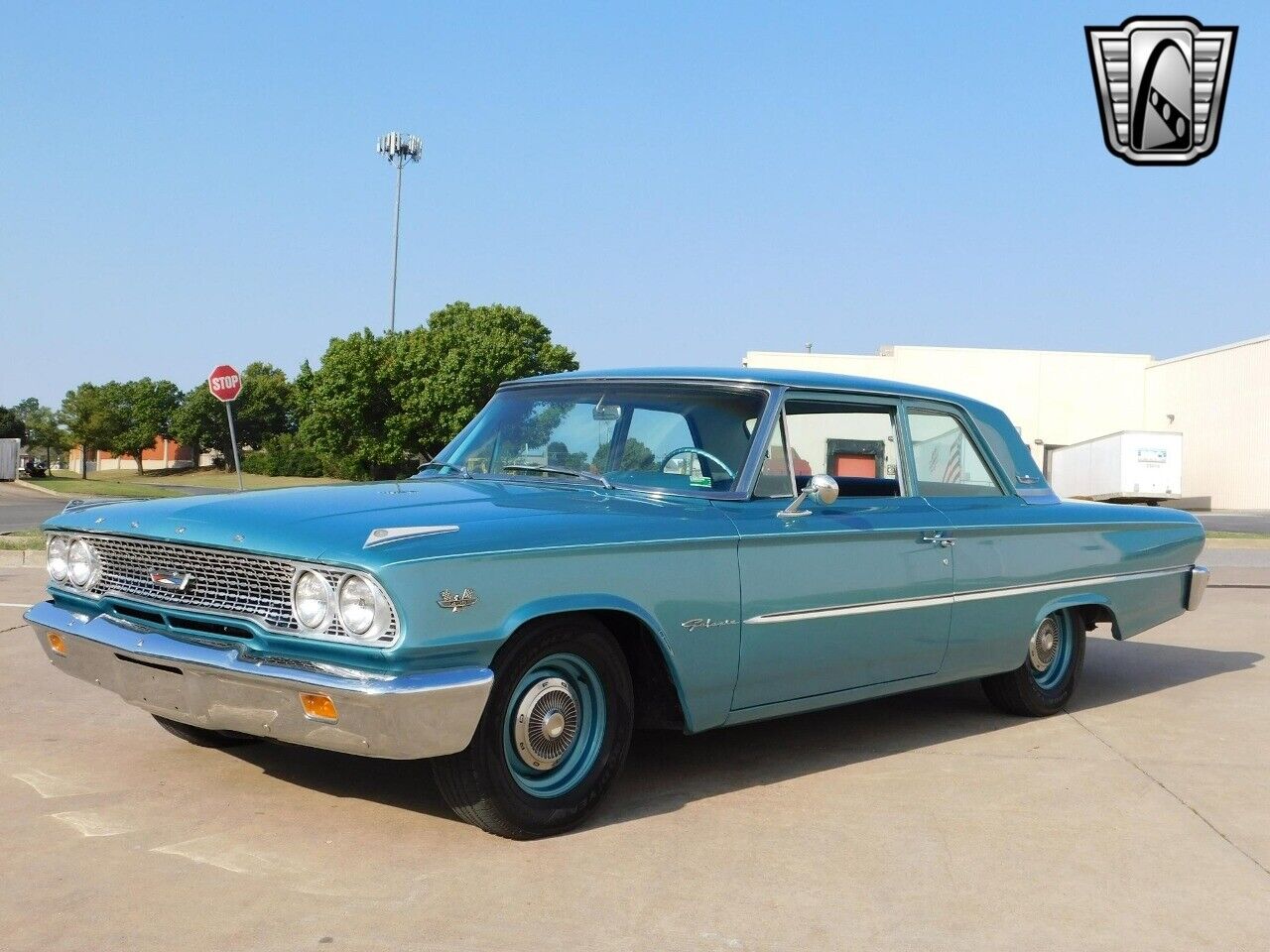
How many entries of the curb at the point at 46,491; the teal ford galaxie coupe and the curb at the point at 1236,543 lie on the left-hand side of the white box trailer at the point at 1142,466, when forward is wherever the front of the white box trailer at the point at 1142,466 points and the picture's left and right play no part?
0

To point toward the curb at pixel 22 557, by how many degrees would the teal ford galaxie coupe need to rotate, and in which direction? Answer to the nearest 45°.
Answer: approximately 90° to its right

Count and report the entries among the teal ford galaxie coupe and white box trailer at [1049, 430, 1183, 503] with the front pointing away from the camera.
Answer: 0

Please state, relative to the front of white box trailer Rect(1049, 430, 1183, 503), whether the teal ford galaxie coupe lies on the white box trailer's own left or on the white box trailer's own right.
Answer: on the white box trailer's own right

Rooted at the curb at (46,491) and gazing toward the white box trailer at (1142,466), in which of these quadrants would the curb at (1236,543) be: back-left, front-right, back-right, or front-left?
front-right

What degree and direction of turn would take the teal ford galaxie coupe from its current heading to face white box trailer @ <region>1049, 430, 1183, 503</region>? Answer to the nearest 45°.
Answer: approximately 180°

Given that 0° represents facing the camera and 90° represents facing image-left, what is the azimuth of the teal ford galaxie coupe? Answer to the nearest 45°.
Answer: approximately 45°

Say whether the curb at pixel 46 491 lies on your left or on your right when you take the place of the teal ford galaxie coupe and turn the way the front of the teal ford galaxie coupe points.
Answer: on your right

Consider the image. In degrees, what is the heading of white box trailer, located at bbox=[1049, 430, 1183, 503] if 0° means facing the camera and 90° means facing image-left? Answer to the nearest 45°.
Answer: approximately 315°

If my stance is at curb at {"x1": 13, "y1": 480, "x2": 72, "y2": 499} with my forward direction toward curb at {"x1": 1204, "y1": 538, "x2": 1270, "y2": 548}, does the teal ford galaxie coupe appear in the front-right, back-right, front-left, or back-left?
front-right
